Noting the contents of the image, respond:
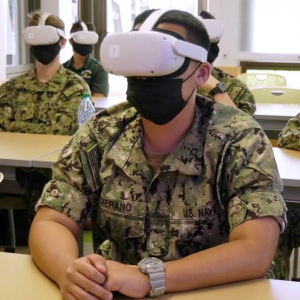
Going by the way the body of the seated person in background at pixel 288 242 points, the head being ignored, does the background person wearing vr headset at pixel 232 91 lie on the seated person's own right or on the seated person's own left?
on the seated person's own right

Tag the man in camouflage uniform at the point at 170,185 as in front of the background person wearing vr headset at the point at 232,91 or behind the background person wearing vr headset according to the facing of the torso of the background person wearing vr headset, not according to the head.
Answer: in front

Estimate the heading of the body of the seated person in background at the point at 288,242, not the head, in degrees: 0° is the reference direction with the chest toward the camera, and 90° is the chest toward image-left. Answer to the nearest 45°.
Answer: approximately 45°

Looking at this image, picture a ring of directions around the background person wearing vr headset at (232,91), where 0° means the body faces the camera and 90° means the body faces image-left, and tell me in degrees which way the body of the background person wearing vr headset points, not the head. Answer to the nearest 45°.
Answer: approximately 45°

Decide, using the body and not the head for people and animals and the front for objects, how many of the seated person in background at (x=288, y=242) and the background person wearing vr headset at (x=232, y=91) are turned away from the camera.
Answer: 0

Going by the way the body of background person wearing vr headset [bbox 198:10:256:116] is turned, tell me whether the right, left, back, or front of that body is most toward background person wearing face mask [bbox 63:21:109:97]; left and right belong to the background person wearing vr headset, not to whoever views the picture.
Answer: right

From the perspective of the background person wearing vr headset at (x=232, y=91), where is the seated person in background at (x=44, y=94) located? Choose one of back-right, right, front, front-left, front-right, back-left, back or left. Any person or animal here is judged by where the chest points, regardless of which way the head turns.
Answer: front-right

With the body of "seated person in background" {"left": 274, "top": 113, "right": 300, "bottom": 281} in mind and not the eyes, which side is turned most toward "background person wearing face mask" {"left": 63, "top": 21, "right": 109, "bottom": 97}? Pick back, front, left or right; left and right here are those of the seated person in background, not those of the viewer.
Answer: right
